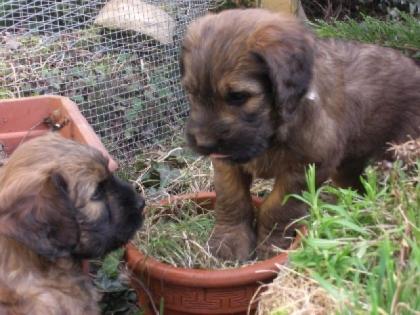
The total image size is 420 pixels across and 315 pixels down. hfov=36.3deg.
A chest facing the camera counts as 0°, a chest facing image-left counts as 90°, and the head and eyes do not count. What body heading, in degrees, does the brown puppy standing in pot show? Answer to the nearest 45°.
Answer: approximately 45°

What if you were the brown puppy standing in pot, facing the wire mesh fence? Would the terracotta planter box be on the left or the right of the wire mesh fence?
left

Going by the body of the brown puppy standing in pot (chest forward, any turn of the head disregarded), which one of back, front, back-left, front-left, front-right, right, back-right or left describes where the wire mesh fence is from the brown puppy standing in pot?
right

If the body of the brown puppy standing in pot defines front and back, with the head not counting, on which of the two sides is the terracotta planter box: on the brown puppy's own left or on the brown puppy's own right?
on the brown puppy's own right

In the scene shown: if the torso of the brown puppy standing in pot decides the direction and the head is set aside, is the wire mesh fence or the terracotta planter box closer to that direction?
the terracotta planter box
